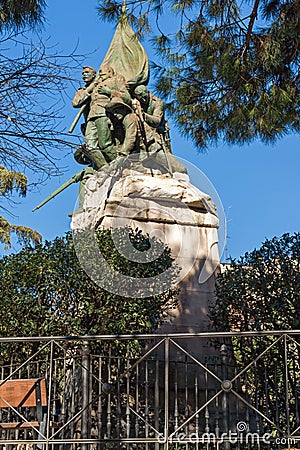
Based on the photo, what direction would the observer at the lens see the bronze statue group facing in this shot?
facing the viewer and to the left of the viewer
